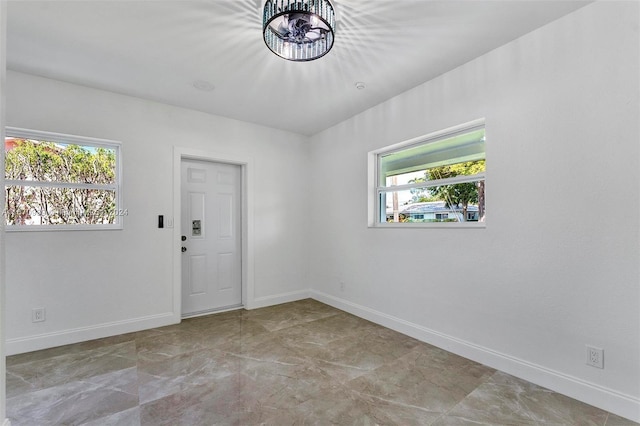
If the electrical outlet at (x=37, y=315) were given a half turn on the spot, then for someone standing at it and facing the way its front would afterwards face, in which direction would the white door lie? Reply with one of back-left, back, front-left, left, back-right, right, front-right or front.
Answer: right

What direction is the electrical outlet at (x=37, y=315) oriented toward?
toward the camera

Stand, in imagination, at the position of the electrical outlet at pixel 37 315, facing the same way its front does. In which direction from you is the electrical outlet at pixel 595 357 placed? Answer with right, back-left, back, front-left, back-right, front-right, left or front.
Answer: front-left

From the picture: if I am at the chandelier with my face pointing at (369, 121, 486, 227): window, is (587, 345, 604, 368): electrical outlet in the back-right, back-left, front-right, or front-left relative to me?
front-right

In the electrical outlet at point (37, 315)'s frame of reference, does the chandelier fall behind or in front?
in front
